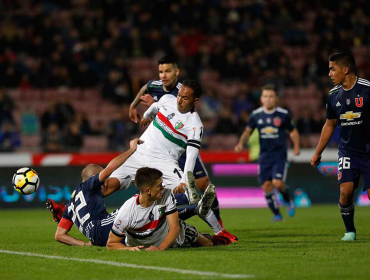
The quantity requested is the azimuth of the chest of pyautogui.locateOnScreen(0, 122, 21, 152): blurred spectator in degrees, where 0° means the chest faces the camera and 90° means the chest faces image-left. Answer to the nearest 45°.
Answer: approximately 0°

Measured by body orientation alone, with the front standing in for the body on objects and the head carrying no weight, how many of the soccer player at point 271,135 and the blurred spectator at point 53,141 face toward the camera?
2

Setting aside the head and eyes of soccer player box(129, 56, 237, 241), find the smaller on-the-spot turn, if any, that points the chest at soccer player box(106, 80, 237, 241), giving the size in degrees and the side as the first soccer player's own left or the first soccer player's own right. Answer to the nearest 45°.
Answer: approximately 45° to the first soccer player's own left

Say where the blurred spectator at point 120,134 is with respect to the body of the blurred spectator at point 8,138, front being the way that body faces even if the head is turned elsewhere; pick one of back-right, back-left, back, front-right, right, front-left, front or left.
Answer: left

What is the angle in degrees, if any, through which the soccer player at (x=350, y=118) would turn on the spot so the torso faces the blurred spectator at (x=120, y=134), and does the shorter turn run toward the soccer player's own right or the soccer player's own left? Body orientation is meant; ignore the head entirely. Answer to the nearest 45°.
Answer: approximately 135° to the soccer player's own right

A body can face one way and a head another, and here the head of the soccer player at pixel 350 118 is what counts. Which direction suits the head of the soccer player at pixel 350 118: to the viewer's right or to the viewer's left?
to the viewer's left

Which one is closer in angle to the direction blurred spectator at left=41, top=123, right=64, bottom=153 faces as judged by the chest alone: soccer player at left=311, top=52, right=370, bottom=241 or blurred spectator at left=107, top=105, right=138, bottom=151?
the soccer player
